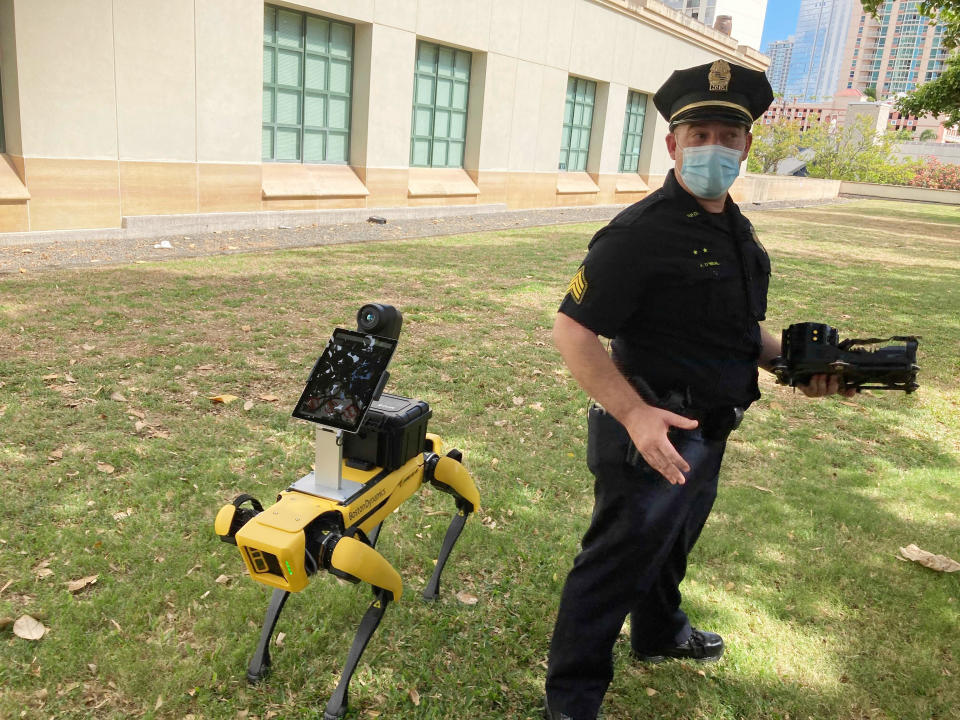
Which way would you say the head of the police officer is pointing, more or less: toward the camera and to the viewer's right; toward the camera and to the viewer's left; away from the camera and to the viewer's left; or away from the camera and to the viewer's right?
toward the camera and to the viewer's right

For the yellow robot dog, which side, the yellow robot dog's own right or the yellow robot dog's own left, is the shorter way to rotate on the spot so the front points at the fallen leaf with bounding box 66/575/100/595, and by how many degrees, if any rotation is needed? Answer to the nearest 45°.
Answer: approximately 90° to the yellow robot dog's own right

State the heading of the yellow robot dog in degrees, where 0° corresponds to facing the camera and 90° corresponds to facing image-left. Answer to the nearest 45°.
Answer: approximately 45°

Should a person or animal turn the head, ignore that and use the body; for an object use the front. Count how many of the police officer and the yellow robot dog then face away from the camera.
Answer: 0

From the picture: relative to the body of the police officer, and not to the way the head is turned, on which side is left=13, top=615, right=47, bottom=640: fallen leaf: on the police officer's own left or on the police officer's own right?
on the police officer's own right

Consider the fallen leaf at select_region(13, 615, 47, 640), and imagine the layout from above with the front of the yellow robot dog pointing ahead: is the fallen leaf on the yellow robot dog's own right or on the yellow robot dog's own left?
on the yellow robot dog's own right

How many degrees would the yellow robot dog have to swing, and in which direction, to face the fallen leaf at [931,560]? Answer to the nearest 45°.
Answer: approximately 135° to its left

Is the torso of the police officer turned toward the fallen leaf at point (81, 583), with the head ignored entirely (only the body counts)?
no

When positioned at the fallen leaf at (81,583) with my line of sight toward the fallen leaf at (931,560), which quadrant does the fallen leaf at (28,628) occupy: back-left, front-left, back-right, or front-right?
back-right

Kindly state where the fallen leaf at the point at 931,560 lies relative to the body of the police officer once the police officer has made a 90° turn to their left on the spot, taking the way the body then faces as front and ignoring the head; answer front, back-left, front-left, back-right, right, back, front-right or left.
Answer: front

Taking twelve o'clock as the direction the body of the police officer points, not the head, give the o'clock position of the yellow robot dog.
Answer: The yellow robot dog is roughly at 4 o'clock from the police officer.

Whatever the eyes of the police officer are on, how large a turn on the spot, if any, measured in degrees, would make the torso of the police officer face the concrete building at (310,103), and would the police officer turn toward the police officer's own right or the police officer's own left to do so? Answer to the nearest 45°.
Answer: approximately 180°

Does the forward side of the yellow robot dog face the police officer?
no

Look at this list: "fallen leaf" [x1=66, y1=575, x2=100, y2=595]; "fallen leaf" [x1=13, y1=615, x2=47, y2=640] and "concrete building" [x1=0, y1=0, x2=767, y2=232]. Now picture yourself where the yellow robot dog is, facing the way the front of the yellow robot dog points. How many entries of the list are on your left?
0

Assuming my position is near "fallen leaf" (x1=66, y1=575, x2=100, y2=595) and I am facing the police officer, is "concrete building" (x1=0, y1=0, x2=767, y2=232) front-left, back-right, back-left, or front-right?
back-left
